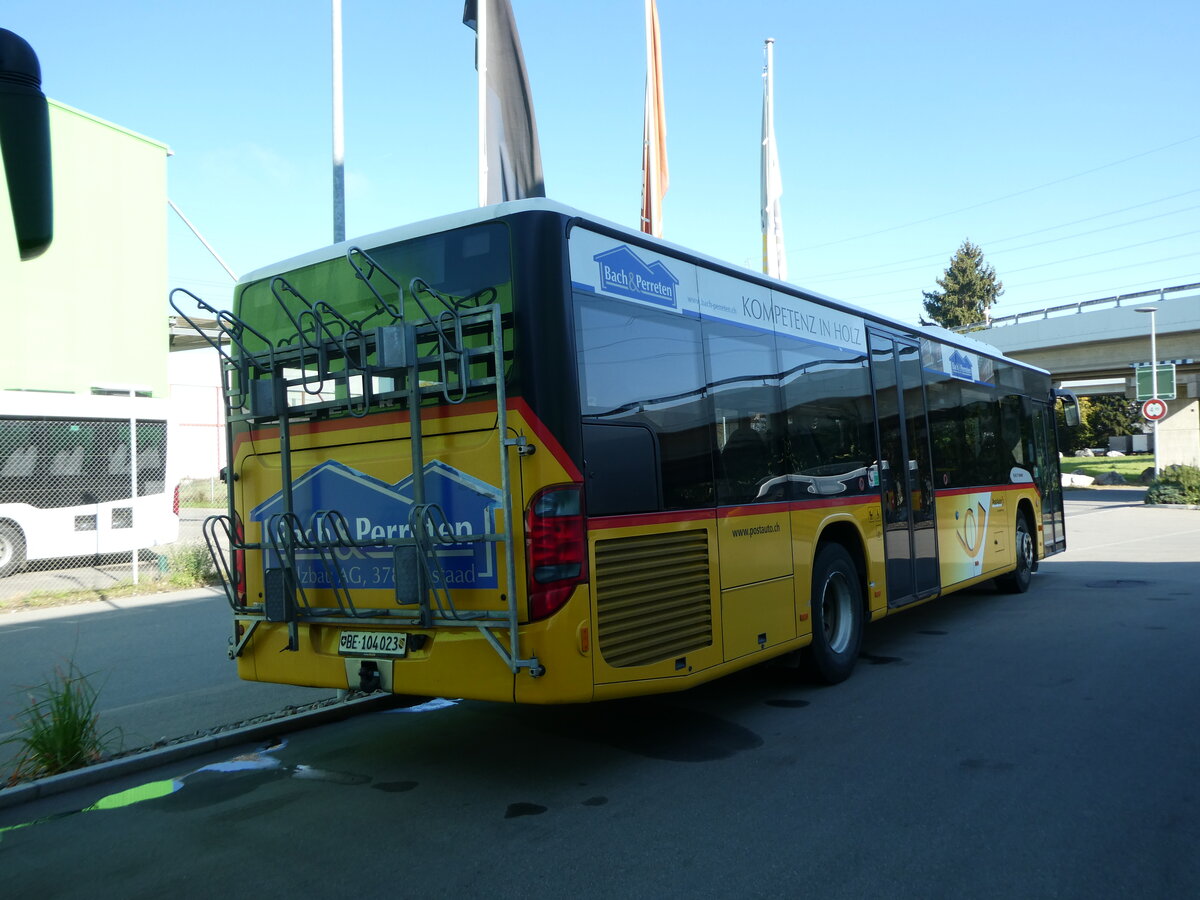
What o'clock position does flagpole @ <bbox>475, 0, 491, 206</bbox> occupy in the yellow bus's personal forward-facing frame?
The flagpole is roughly at 10 o'clock from the yellow bus.

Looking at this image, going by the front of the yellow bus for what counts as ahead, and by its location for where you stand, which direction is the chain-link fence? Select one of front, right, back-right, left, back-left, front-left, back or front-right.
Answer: left

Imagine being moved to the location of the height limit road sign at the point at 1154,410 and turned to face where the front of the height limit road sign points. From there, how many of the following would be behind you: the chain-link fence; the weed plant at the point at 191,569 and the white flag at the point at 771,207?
0

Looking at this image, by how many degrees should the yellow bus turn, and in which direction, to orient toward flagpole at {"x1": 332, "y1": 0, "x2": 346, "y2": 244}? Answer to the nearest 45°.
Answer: approximately 90° to its left

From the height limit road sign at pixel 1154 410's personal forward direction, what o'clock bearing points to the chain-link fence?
The chain-link fence is roughly at 1 o'clock from the height limit road sign.

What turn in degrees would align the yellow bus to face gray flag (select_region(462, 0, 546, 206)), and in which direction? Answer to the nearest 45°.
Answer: approximately 45° to its left

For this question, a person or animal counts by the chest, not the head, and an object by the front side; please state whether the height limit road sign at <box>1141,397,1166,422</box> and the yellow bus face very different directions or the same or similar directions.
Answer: very different directions

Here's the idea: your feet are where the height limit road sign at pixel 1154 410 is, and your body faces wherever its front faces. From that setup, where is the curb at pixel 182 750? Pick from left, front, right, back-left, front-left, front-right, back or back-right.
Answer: front

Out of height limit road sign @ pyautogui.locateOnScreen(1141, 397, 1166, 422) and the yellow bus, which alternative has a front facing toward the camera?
the height limit road sign

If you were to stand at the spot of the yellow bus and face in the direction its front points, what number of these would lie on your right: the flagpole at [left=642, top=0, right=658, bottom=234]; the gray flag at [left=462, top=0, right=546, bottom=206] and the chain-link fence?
0

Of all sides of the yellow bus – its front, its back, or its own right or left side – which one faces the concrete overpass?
front

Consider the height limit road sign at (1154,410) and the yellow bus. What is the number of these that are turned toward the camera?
1

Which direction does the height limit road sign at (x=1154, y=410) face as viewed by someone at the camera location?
facing the viewer

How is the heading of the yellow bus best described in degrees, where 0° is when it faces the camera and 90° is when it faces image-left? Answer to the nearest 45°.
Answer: approximately 225°
